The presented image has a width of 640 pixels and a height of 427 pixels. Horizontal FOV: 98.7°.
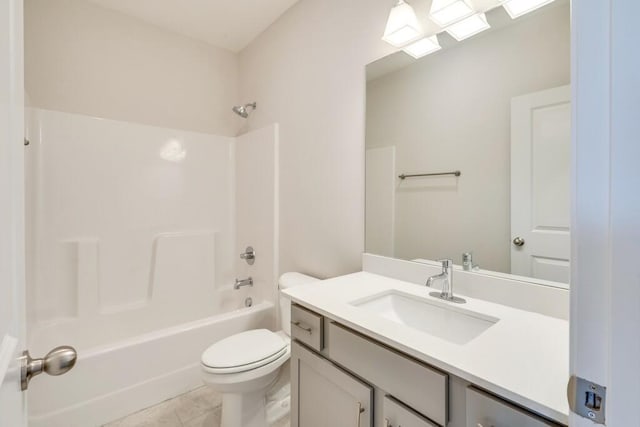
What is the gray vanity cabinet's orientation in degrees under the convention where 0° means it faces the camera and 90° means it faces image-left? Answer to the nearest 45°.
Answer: approximately 45°

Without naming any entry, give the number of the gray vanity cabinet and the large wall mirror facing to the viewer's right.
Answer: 0

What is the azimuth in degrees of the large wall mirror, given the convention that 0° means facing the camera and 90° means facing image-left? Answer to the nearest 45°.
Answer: approximately 45°

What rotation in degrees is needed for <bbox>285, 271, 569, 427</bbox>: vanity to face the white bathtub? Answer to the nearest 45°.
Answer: approximately 45° to its right

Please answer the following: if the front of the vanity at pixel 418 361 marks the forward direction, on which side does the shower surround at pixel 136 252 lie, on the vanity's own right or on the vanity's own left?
on the vanity's own right

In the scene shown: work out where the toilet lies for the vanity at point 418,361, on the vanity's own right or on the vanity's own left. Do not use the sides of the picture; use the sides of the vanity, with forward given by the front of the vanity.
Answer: on the vanity's own right

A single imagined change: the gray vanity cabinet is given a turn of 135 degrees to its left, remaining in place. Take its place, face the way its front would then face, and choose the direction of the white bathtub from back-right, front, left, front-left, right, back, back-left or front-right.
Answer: back

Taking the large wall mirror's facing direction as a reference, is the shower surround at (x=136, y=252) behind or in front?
in front

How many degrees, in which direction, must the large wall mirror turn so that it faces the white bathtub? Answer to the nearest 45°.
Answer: approximately 45° to its right

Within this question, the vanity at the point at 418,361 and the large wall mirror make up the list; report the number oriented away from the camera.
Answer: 0

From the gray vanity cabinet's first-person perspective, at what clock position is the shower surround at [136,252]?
The shower surround is roughly at 2 o'clock from the gray vanity cabinet.
